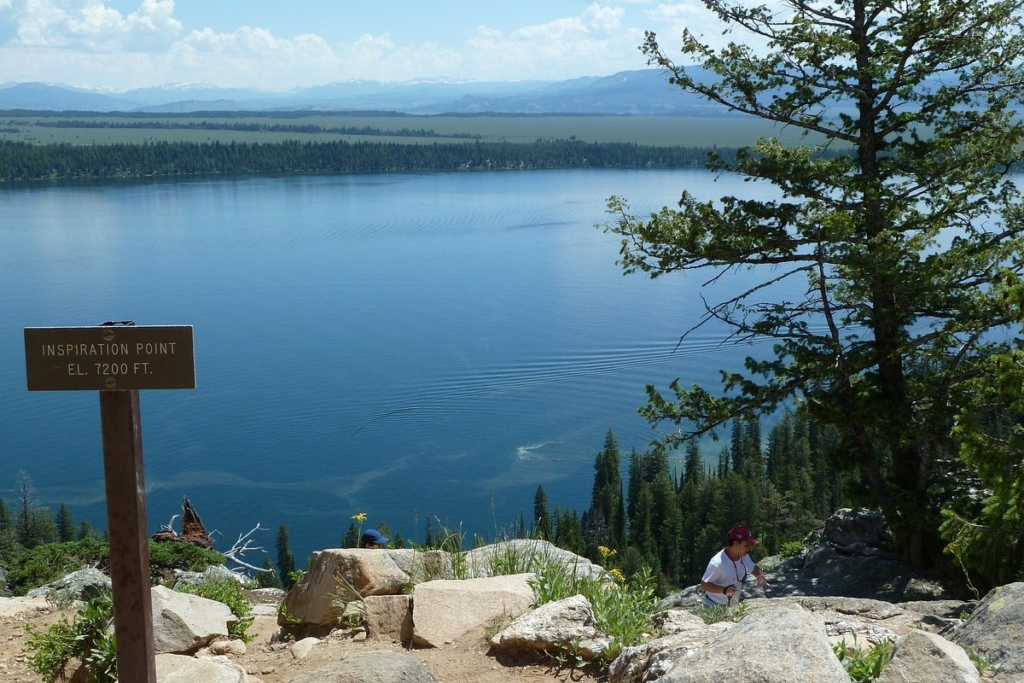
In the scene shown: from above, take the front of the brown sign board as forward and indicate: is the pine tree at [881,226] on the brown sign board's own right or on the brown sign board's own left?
on the brown sign board's own left

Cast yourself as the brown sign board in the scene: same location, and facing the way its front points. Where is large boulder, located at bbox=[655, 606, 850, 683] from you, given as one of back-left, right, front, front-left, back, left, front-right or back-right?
front-left

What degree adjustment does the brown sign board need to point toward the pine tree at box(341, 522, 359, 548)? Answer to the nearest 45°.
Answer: approximately 180°

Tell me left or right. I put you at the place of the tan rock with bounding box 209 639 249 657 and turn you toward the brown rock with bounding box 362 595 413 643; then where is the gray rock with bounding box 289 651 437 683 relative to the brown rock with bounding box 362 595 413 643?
right

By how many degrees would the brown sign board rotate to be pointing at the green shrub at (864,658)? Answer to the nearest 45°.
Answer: approximately 45° to its left

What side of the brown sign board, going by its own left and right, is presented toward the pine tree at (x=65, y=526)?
back

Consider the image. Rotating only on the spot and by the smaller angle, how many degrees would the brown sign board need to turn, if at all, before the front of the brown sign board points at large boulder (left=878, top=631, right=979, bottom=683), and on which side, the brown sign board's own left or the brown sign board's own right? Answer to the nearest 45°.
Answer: approximately 45° to the brown sign board's own left

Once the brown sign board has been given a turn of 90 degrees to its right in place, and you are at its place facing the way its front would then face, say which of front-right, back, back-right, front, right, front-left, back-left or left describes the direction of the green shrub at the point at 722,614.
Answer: back

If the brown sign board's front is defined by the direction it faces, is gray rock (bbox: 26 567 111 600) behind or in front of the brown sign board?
behind

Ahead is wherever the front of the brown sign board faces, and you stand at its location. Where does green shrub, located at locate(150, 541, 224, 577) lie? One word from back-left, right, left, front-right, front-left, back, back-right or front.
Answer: back

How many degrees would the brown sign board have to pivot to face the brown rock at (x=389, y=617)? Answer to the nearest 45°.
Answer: approximately 135° to its left

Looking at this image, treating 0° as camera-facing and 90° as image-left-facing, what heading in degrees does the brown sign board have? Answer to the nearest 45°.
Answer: approximately 0°
